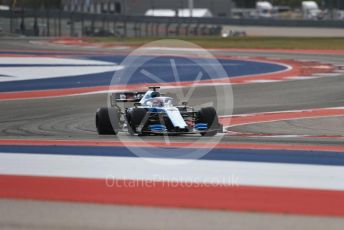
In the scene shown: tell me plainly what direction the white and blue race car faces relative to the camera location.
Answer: facing the viewer and to the right of the viewer
